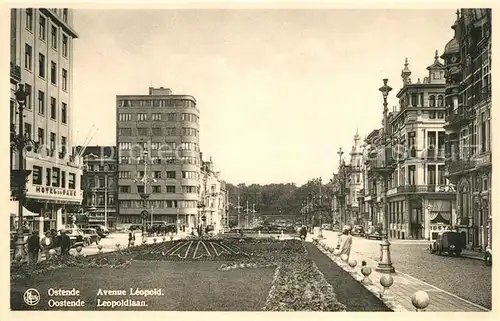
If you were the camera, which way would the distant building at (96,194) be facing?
facing the viewer

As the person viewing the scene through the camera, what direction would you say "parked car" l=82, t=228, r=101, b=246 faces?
facing the viewer and to the right of the viewer

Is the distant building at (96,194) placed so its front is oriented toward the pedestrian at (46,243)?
yes

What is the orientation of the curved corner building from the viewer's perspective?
toward the camera

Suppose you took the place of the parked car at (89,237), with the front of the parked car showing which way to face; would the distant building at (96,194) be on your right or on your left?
on your left

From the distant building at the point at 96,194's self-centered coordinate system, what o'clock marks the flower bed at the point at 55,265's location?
The flower bed is roughly at 12 o'clock from the distant building.

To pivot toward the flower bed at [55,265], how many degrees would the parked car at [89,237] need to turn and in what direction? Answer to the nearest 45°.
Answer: approximately 45° to its right

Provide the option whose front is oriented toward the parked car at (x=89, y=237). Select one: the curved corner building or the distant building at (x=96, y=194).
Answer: the distant building

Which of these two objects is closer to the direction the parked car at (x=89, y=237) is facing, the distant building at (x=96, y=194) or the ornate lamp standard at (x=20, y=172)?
the ornate lamp standard

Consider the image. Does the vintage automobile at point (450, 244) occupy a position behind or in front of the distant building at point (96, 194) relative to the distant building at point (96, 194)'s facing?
in front
